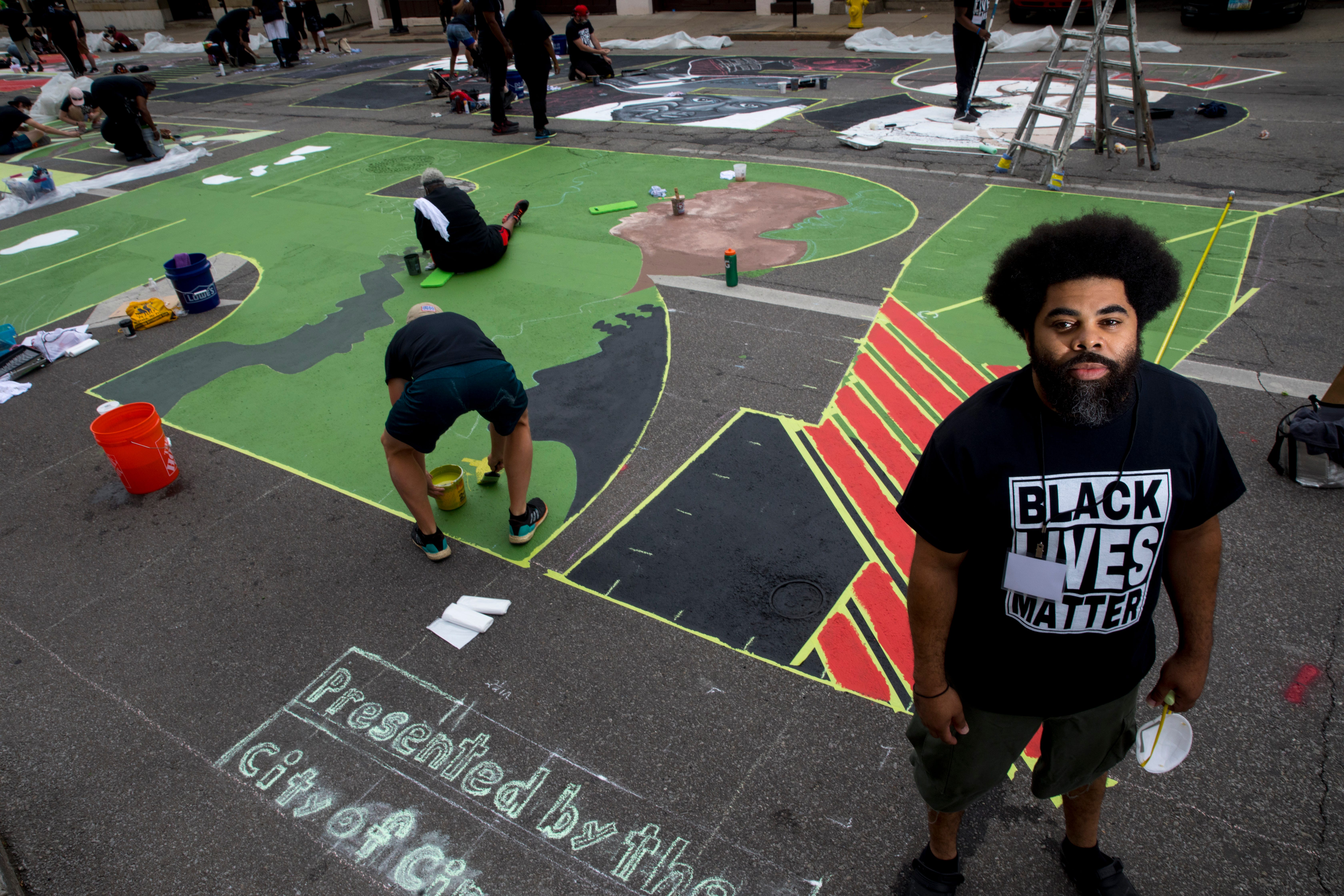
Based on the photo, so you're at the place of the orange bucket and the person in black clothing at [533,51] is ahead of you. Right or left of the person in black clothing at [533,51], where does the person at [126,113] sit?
left

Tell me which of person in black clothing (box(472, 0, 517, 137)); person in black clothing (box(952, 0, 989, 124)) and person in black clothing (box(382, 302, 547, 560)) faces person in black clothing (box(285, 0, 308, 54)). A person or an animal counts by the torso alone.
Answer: person in black clothing (box(382, 302, 547, 560))

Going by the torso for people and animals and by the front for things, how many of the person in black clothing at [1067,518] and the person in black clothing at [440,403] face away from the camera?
1

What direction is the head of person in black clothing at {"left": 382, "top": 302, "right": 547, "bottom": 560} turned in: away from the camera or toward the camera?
away from the camera

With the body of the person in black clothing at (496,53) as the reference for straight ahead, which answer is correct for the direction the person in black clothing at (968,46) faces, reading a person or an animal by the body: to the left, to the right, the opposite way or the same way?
to the right

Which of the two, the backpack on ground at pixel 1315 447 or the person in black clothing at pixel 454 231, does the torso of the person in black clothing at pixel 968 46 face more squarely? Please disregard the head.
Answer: the backpack on ground

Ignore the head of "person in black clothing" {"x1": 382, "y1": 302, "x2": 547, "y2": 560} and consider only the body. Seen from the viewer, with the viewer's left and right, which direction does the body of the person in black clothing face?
facing away from the viewer

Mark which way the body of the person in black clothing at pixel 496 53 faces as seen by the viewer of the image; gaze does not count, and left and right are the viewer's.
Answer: facing to the right of the viewer

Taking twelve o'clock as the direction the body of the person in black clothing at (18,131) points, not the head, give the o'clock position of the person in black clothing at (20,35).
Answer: the person in black clothing at (20,35) is roughly at 9 o'clock from the person in black clothing at (18,131).
